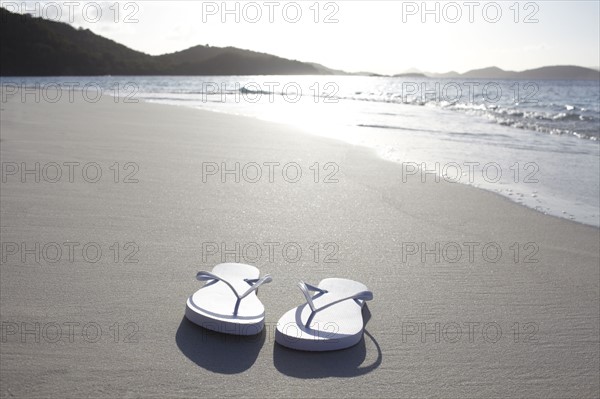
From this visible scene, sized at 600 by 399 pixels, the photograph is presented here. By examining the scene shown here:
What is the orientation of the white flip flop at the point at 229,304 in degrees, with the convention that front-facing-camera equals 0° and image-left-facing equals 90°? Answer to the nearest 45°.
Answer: approximately 0°
